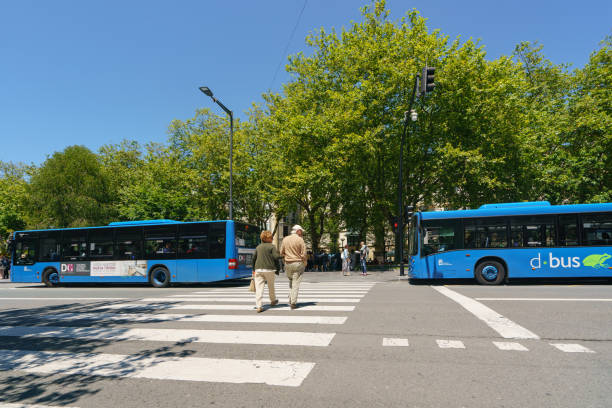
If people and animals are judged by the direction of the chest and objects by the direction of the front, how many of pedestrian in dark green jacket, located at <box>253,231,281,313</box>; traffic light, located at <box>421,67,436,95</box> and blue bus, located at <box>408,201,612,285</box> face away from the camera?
1

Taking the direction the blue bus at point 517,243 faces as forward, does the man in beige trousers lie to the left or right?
on its left

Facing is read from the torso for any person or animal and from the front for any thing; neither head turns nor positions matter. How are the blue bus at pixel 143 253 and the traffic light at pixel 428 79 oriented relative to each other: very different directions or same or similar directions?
very different directions

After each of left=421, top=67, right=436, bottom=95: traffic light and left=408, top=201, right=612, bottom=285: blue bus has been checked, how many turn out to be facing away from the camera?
0

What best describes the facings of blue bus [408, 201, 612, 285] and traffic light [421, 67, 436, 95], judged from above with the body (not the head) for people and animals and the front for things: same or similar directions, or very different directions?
very different directions

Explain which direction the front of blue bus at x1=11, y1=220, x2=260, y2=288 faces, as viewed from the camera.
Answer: facing away from the viewer and to the left of the viewer

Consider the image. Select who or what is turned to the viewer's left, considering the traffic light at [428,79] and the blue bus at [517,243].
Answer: the blue bus

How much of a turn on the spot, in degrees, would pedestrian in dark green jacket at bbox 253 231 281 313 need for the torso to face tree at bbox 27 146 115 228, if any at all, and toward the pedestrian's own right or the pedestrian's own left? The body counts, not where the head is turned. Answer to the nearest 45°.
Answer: approximately 45° to the pedestrian's own left

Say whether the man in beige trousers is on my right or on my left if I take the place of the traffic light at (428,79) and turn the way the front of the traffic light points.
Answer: on my right

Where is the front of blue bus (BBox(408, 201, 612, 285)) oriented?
to the viewer's left
